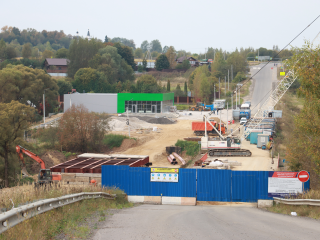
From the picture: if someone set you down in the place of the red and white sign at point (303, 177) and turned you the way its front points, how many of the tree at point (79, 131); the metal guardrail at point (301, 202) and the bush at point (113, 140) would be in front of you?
1

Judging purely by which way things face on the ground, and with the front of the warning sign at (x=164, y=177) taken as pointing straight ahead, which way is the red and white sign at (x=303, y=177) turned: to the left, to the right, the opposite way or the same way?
the same way

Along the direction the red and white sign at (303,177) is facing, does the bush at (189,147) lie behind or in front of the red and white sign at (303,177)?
behind

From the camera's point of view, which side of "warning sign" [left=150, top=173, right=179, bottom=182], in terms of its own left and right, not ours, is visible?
front

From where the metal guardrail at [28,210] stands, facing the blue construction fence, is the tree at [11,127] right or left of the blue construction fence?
left

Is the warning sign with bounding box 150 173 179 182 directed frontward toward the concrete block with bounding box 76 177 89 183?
no

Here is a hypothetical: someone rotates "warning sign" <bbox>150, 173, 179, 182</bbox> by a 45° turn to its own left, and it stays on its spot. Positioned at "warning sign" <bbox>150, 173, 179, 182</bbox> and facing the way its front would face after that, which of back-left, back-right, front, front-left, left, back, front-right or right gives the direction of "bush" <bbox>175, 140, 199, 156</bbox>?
back-left

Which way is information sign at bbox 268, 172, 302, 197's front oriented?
toward the camera

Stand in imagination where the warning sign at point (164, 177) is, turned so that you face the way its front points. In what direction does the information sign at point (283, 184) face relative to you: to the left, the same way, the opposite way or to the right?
the same way

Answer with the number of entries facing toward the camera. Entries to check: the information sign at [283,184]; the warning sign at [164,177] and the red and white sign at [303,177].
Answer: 3

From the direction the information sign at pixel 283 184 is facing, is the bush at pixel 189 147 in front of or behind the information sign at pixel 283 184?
behind

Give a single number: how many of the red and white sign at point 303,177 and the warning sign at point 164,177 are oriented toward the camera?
2

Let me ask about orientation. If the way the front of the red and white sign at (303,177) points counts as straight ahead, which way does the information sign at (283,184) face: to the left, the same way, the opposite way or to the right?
the same way

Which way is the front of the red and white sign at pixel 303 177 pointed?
toward the camera

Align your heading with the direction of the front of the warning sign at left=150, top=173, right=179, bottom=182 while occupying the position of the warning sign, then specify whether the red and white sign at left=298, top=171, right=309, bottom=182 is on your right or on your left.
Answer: on your left

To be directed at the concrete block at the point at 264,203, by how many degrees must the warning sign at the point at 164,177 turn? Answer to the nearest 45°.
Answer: approximately 90° to its left
